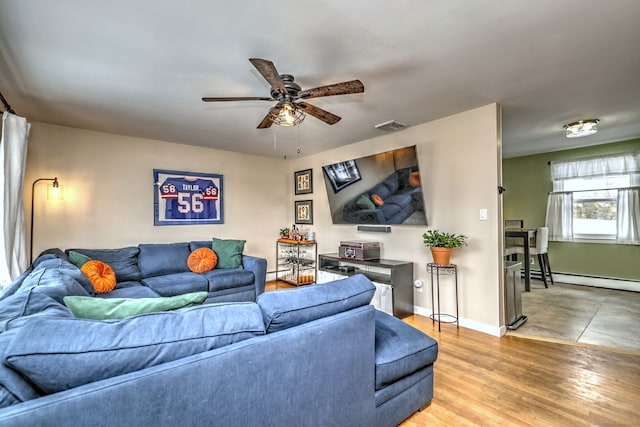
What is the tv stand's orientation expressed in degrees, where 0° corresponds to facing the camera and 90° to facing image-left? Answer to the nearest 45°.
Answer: approximately 45°

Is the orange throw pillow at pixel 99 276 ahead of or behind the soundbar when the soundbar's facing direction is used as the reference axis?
ahead

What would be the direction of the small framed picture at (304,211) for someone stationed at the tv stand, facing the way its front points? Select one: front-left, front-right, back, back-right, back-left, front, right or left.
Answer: right

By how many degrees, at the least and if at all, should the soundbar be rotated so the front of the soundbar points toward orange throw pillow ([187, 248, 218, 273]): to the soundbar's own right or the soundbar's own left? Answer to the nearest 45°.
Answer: approximately 45° to the soundbar's own right

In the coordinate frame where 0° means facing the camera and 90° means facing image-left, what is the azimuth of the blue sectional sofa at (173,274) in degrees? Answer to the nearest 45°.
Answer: approximately 0°

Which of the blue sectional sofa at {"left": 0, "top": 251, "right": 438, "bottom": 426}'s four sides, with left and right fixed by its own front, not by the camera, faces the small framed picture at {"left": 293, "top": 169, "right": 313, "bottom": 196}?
front

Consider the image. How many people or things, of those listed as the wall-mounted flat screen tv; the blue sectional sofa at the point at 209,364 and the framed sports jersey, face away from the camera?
1

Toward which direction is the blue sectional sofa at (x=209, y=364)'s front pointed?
away from the camera
